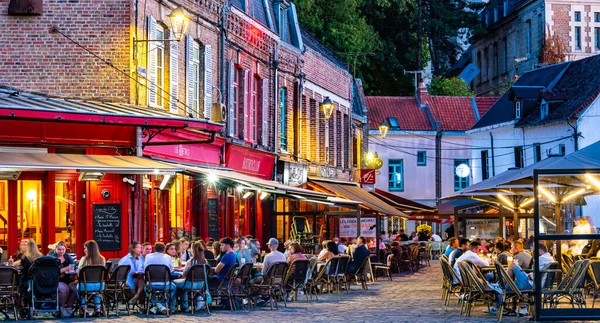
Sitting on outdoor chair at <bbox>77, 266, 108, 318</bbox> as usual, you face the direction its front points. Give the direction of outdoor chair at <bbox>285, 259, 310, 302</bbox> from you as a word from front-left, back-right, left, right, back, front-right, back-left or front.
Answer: front-right

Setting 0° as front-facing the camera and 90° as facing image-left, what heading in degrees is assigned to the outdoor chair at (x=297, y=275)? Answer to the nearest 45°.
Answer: approximately 135°

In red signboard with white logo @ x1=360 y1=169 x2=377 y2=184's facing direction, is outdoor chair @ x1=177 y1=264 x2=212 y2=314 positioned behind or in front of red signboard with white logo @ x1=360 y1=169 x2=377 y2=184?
in front

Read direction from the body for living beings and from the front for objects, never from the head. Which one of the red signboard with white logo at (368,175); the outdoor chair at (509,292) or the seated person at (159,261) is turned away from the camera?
the seated person

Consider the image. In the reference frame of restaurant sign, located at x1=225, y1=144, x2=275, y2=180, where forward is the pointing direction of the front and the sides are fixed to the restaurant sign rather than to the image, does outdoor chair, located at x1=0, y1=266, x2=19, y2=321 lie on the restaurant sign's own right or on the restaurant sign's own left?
on the restaurant sign's own right

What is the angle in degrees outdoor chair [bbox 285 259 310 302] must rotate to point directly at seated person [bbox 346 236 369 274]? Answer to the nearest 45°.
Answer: approximately 45° to its right

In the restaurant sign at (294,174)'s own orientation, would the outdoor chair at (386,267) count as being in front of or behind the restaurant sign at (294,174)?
in front

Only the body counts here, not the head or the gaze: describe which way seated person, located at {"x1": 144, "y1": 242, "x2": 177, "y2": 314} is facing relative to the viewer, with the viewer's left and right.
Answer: facing away from the viewer

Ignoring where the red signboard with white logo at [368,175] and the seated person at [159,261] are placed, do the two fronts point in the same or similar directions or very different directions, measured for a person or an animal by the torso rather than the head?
very different directions

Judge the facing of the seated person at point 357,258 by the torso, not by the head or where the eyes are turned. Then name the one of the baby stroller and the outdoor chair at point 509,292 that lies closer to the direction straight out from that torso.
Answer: the baby stroller

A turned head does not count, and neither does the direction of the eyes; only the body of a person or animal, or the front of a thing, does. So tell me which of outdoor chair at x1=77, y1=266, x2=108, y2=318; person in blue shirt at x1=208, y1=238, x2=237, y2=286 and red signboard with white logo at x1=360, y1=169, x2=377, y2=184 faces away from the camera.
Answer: the outdoor chair

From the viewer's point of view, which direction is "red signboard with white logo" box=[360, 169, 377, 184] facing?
toward the camera

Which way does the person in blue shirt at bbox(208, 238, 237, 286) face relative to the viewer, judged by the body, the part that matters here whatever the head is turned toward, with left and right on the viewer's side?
facing to the left of the viewer
